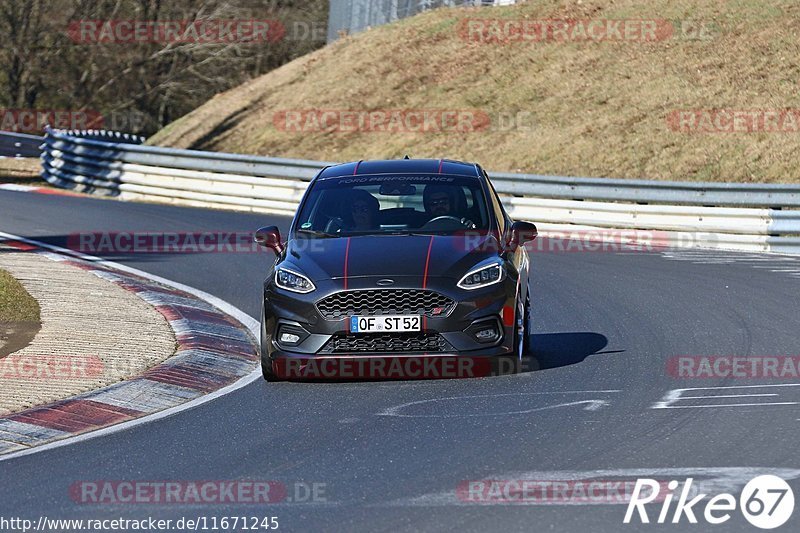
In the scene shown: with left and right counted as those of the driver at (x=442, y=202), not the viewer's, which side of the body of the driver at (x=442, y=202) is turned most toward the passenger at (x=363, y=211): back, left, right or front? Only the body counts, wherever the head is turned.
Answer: right

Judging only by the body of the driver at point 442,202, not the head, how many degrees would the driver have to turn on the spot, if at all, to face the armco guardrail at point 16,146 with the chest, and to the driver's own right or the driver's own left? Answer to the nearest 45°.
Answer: approximately 135° to the driver's own right

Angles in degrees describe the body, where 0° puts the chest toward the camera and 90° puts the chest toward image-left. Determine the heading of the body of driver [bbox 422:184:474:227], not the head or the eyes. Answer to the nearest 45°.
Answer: approximately 0°

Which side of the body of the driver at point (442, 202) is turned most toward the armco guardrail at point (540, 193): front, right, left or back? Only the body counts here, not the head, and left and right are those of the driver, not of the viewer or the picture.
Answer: back
